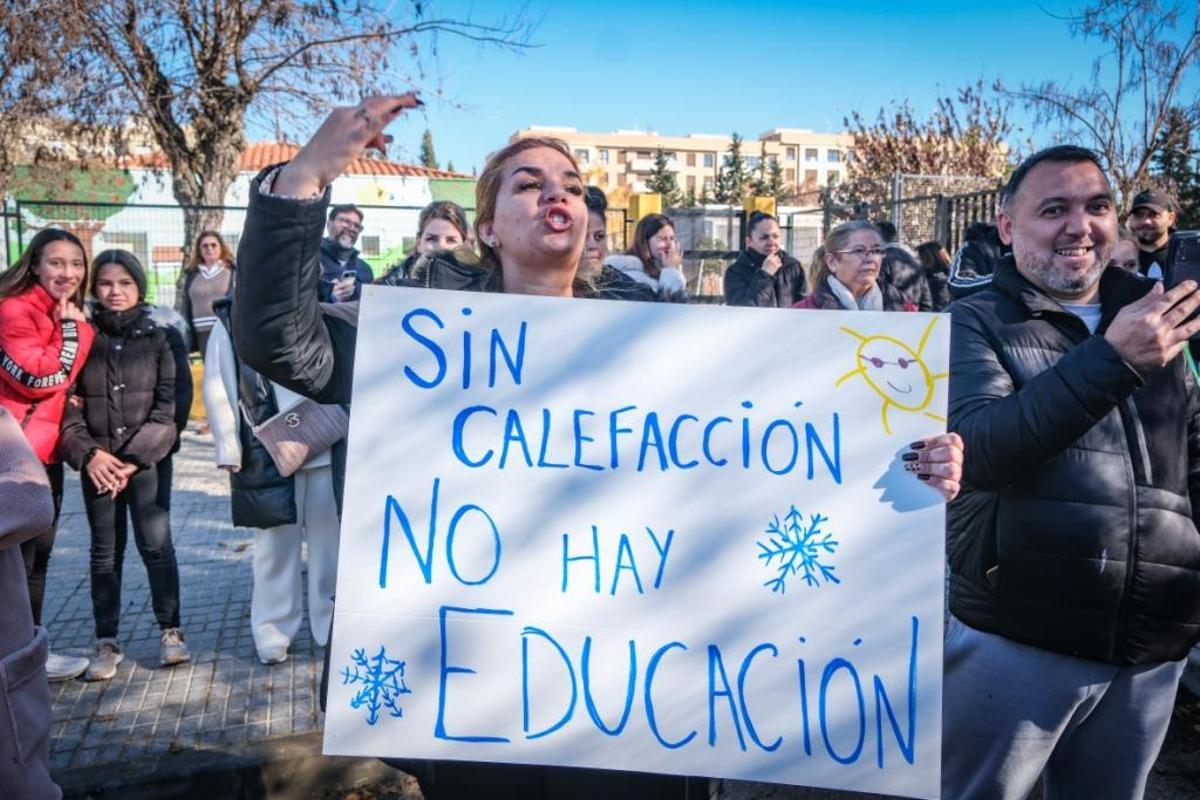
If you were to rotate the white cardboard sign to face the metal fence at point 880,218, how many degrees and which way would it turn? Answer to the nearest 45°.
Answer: approximately 180°

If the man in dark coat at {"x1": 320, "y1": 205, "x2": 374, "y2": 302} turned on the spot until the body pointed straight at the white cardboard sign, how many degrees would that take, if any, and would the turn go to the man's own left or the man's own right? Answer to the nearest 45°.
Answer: approximately 45° to the man's own right

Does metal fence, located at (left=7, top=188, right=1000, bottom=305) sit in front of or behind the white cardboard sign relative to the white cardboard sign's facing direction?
behind

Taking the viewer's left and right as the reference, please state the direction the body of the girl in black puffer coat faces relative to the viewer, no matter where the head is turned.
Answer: facing the viewer

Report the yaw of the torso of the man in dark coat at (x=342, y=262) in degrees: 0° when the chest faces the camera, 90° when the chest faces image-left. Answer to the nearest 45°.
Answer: approximately 315°

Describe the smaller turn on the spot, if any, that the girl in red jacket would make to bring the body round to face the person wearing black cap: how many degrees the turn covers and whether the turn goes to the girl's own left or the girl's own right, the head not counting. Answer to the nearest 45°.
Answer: approximately 45° to the girl's own left

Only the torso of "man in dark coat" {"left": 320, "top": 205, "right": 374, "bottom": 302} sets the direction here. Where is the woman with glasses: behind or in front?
in front

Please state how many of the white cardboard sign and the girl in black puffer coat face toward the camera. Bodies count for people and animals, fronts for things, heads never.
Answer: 2

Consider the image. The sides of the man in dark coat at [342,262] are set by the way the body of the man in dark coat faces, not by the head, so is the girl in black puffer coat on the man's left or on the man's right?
on the man's right

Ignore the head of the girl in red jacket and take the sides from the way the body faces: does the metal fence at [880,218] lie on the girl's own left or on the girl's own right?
on the girl's own left

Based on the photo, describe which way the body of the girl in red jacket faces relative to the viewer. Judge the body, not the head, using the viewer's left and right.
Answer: facing the viewer and to the right of the viewer

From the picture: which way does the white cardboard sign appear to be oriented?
toward the camera
